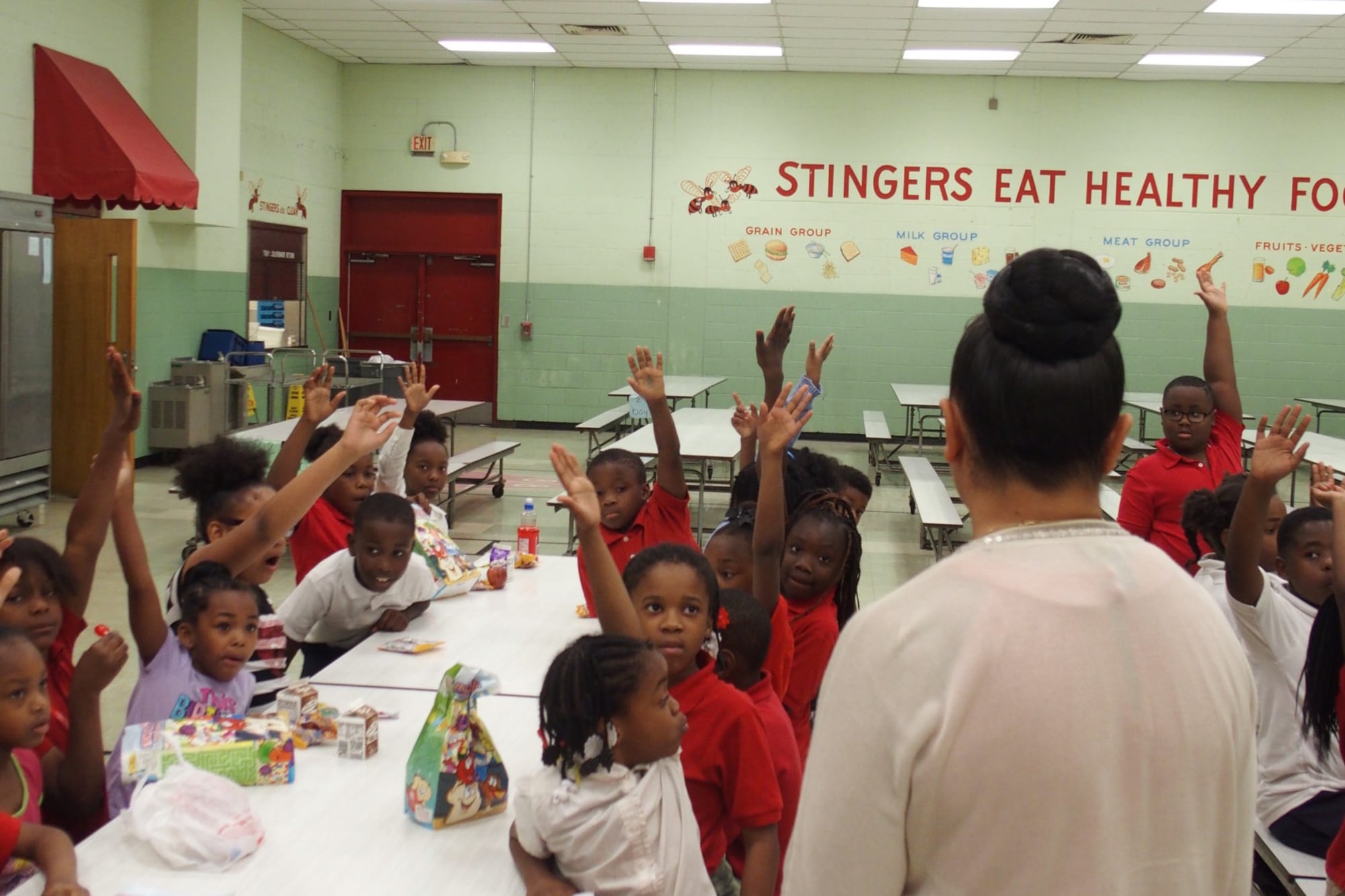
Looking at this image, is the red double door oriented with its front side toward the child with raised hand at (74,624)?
yes

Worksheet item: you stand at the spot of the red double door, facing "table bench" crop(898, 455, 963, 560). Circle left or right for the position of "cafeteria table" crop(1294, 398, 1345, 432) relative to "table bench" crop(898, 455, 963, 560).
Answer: left

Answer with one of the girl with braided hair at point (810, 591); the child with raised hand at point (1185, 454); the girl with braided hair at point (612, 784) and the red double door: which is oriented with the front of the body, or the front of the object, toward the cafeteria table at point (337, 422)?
the red double door

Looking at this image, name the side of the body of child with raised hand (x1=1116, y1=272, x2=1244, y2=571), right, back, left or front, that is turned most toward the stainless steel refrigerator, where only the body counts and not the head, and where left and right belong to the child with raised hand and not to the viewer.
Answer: right

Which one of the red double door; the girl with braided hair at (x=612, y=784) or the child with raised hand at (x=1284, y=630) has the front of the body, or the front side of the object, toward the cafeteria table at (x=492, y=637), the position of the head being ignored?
the red double door

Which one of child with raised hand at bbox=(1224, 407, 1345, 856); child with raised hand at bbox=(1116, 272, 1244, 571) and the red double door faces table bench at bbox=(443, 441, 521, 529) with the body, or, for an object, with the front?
the red double door

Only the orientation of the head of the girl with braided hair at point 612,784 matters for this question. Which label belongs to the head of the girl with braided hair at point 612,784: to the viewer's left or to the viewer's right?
to the viewer's right

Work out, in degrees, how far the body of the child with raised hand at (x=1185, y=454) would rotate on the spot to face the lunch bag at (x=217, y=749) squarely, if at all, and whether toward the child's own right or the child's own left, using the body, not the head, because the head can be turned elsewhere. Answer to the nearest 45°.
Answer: approximately 45° to the child's own right
